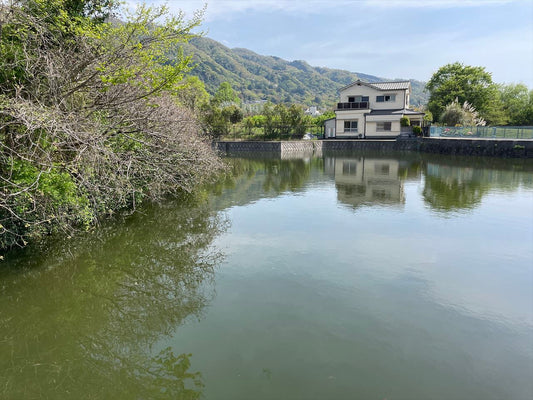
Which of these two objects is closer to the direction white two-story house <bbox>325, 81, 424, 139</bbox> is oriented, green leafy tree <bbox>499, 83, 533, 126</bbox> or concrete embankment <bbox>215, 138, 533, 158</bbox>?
the concrete embankment

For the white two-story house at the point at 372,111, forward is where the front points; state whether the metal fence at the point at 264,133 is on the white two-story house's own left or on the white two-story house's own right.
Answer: on the white two-story house's own right

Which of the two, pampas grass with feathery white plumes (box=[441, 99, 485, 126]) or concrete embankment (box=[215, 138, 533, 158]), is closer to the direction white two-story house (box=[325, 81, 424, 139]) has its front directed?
the concrete embankment

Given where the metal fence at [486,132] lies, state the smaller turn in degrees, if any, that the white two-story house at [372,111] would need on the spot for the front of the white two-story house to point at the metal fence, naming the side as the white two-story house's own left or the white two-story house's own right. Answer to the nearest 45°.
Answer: approximately 45° to the white two-story house's own left

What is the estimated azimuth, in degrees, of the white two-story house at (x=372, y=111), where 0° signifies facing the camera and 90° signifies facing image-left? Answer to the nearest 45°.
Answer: approximately 0°

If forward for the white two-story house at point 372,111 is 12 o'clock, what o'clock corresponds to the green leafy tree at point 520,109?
The green leafy tree is roughly at 8 o'clock from the white two-story house.

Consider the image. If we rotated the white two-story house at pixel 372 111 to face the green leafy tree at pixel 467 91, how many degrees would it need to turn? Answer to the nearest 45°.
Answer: approximately 135° to its left

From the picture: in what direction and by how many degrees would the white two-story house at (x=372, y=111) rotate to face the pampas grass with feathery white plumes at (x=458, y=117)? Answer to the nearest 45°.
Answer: approximately 90° to its left

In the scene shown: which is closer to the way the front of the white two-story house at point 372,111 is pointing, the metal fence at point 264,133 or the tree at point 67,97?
the tree
